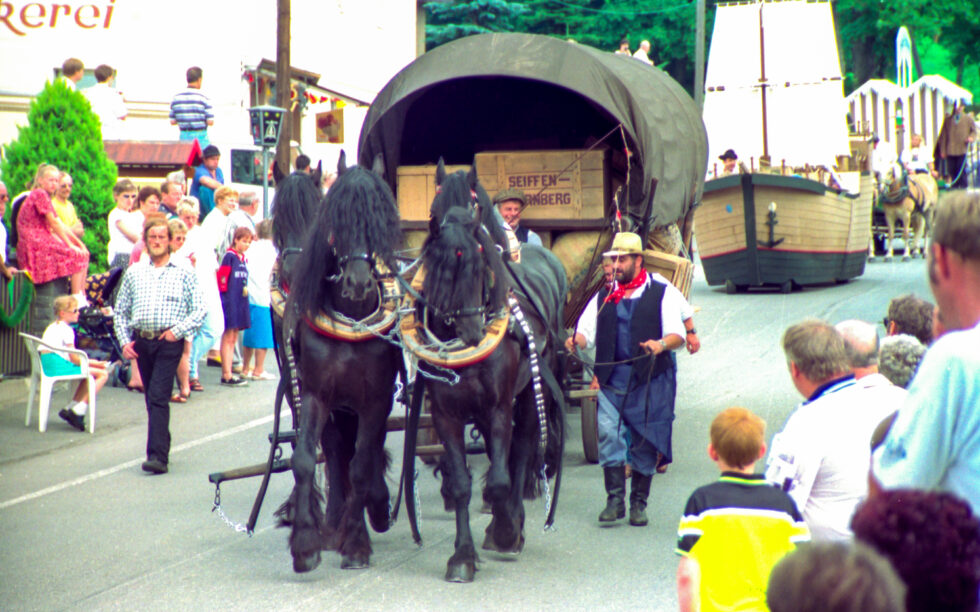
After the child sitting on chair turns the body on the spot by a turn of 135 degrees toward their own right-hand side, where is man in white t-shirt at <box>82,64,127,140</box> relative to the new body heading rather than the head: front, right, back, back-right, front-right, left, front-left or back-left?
back-right

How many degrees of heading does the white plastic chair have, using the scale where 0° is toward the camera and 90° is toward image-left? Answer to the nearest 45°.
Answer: approximately 270°

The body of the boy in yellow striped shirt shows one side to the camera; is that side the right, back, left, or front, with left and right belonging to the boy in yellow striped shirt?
back

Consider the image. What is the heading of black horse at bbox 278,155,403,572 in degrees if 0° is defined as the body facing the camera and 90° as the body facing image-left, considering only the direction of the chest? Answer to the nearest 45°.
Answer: approximately 0°

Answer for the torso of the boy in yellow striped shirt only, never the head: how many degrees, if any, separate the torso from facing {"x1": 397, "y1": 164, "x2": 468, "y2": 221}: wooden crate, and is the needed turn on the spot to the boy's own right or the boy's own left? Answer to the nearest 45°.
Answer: approximately 45° to the boy's own left

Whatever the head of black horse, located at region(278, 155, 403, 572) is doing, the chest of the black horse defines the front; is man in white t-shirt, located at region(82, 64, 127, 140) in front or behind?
behind

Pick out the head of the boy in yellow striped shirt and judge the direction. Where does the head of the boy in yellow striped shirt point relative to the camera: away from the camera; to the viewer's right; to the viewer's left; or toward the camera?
away from the camera

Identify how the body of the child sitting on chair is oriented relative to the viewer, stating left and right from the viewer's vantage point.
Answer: facing to the right of the viewer

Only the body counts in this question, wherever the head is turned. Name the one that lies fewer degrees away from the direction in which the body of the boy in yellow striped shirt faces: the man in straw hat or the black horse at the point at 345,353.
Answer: the man in straw hat

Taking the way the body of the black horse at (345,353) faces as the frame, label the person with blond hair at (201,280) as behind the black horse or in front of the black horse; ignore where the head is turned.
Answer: behind

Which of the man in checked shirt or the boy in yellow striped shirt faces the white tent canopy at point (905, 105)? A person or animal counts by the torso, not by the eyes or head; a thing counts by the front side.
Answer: the boy in yellow striped shirt

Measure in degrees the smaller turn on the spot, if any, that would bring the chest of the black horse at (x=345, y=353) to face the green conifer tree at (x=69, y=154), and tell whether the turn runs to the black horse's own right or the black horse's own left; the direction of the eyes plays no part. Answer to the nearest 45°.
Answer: approximately 180°

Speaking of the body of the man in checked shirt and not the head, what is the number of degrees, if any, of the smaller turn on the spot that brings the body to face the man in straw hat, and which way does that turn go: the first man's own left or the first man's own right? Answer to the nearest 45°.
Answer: approximately 45° to the first man's own left

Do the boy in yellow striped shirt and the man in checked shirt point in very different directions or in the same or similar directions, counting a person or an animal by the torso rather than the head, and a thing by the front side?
very different directions

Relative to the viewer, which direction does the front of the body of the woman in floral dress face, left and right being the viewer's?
facing to the right of the viewer
